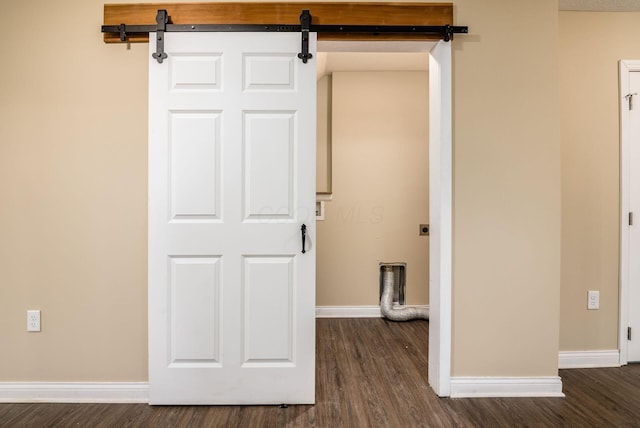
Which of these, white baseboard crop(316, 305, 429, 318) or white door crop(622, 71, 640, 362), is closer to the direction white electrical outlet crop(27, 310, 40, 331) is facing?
the white door

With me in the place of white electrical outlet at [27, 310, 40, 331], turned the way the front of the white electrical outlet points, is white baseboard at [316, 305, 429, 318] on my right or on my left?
on my left

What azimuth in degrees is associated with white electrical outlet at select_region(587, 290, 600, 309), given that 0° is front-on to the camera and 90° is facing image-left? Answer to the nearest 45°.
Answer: approximately 0°

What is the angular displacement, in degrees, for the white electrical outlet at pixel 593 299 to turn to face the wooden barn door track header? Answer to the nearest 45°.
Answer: approximately 45° to its right

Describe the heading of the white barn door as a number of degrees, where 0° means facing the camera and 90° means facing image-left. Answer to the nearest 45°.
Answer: approximately 0°
